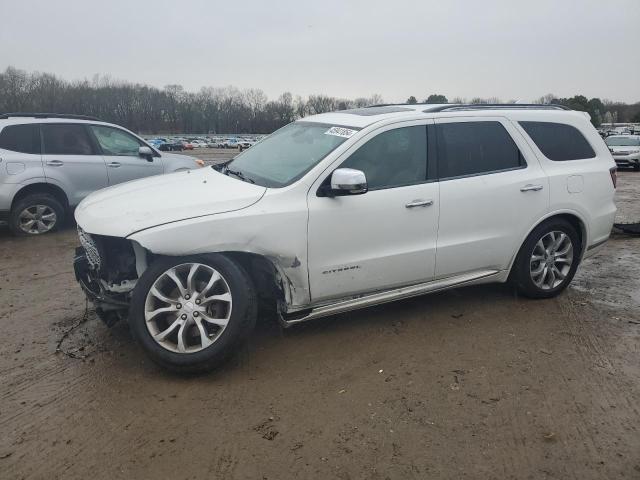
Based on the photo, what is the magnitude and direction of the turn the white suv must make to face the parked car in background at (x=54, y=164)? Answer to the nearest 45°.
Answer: approximately 90° to its right

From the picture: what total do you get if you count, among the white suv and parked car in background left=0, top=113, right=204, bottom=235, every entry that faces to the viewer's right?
1

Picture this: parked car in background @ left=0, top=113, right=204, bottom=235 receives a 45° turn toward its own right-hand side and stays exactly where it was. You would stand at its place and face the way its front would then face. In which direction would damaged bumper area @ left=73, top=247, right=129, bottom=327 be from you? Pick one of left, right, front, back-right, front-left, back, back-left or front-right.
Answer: front-right

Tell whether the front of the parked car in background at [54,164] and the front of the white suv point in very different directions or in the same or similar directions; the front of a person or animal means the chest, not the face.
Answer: very different directions

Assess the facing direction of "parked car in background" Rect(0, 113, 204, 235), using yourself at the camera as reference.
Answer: facing to the right of the viewer

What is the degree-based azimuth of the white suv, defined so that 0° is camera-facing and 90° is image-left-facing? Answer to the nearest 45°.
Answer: approximately 45°

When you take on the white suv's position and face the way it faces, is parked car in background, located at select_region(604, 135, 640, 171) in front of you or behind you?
behind
